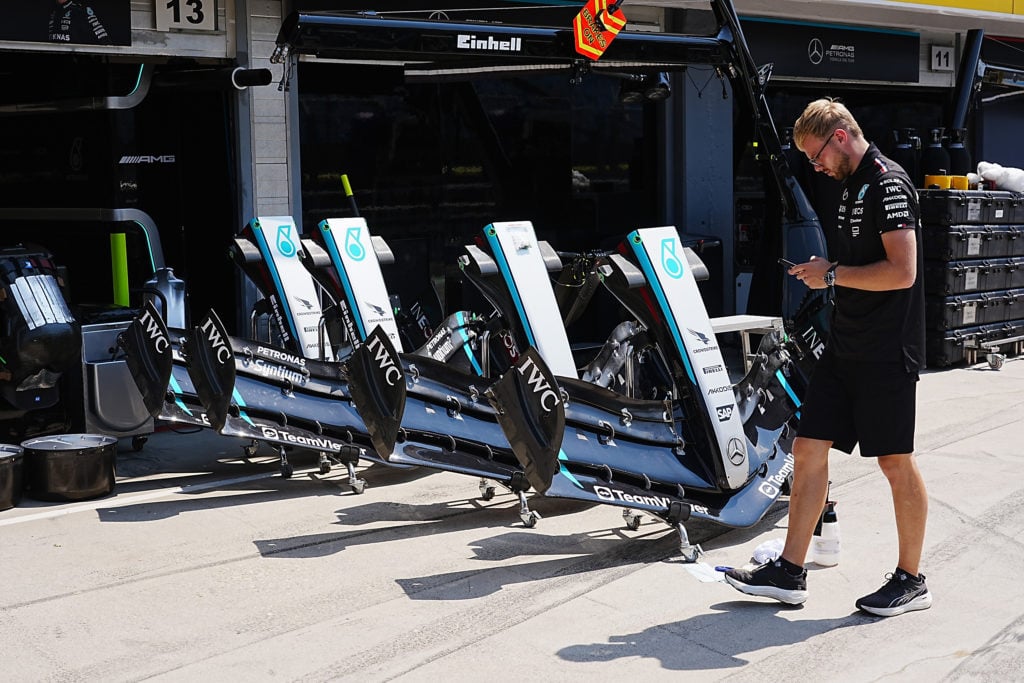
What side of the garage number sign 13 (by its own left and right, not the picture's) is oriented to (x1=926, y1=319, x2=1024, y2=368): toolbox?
left

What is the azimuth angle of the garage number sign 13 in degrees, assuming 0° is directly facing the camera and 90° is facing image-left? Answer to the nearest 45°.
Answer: approximately 0°

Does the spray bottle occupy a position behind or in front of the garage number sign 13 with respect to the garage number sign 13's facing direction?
in front

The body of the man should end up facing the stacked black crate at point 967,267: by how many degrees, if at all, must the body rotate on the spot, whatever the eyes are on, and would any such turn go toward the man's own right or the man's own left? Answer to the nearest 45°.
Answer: approximately 90° to the man's own right

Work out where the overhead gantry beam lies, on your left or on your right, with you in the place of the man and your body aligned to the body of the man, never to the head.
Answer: on your right

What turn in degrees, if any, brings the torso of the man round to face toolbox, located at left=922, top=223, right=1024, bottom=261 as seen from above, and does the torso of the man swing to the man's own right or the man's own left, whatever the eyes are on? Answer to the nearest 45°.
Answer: approximately 90° to the man's own right

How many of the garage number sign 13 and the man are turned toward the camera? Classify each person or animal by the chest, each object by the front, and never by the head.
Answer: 1

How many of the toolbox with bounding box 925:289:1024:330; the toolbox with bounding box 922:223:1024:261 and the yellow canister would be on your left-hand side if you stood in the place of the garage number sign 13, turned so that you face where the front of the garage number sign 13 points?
3

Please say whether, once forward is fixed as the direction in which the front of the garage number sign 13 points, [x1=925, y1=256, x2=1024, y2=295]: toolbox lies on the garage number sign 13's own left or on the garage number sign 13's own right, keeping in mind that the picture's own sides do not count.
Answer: on the garage number sign 13's own left

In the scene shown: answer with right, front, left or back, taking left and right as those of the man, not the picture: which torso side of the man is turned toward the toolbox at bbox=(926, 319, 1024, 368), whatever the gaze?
right

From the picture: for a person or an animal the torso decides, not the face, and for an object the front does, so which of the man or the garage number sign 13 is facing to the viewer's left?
the man

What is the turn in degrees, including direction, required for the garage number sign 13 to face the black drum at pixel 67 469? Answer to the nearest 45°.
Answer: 0° — it already faces it

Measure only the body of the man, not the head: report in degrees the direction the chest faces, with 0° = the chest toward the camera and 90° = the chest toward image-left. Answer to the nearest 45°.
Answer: approximately 90°
